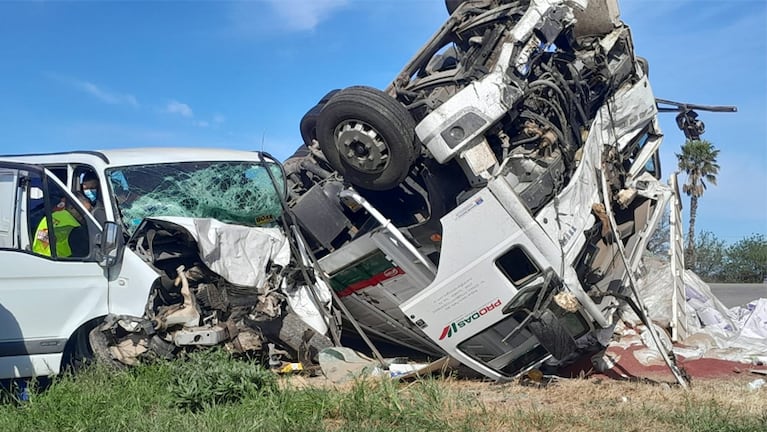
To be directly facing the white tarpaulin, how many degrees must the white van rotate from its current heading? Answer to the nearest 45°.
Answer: approximately 45° to its left

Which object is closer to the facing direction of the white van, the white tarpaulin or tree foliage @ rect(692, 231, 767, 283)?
the white tarpaulin

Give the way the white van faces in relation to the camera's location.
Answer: facing the viewer and to the right of the viewer

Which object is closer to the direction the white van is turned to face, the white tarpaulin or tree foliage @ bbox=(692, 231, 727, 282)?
the white tarpaulin

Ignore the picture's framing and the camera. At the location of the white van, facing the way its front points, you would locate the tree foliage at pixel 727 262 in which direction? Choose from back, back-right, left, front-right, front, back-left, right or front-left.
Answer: left

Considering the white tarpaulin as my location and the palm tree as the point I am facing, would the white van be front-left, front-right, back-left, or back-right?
back-left

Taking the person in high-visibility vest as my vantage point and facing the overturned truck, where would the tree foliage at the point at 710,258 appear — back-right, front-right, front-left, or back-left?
front-left

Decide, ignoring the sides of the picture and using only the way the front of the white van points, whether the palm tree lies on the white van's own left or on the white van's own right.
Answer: on the white van's own left

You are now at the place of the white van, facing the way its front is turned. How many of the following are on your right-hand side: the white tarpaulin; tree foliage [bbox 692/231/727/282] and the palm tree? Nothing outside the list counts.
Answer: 0

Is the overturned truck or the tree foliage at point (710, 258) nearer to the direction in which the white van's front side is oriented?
the overturned truck

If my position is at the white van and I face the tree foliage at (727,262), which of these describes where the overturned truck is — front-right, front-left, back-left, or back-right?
front-right

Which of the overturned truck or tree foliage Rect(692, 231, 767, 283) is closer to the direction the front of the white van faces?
the overturned truck

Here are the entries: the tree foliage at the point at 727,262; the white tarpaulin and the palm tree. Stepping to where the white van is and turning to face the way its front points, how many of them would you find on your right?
0

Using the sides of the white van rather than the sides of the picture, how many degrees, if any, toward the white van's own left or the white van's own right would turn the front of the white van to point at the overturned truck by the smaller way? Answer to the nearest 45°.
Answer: approximately 45° to the white van's own left

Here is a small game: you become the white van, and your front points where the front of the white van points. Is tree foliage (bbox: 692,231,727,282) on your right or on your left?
on your left
